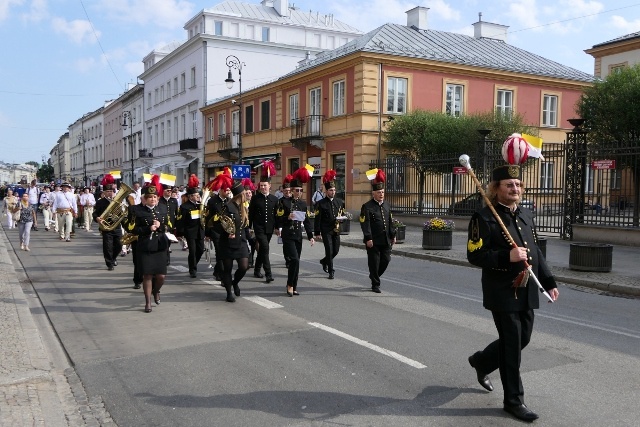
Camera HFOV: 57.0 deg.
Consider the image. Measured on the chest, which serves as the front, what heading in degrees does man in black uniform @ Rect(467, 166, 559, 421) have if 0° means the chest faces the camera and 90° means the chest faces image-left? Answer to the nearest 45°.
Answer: approximately 315°

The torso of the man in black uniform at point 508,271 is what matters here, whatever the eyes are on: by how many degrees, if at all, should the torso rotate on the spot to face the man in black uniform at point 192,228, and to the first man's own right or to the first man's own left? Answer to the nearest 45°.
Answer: approximately 180°

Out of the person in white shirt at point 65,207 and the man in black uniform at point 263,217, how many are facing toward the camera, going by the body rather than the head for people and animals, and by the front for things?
2

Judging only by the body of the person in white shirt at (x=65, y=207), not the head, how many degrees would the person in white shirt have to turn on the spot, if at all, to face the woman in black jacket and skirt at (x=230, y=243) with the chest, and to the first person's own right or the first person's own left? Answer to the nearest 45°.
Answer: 0° — they already face them

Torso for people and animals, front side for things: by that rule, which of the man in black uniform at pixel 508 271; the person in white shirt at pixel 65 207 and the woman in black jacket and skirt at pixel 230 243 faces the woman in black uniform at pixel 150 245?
the person in white shirt

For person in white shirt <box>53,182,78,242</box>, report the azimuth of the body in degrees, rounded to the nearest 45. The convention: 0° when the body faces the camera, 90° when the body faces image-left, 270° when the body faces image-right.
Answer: approximately 0°

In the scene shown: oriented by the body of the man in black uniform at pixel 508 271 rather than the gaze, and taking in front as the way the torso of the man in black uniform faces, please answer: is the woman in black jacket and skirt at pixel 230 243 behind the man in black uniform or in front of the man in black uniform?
behind

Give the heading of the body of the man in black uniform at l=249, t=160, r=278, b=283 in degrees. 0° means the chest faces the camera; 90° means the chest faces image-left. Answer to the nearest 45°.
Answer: approximately 0°

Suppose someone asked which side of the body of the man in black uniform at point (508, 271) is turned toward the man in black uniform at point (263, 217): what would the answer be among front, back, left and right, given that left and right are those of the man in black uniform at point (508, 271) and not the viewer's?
back
